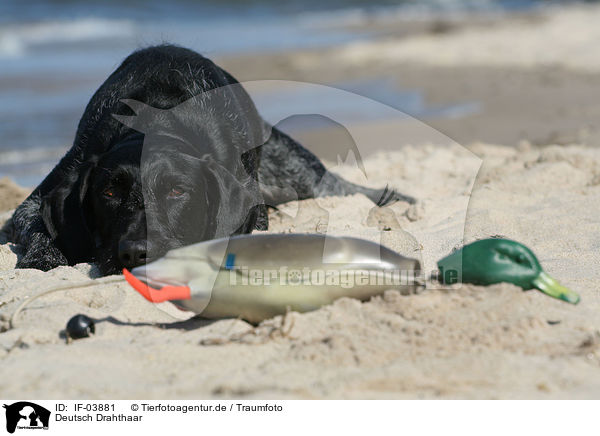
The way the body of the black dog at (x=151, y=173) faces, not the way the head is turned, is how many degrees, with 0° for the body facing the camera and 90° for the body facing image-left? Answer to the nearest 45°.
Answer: approximately 0°

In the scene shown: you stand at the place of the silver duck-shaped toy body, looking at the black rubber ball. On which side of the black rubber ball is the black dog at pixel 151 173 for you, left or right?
right

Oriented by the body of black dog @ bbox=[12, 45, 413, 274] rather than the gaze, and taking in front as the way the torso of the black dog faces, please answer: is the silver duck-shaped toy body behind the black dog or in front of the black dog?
in front

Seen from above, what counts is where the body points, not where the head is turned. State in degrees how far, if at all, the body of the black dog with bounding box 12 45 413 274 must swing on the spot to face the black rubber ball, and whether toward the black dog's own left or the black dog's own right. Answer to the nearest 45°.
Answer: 0° — it already faces it
